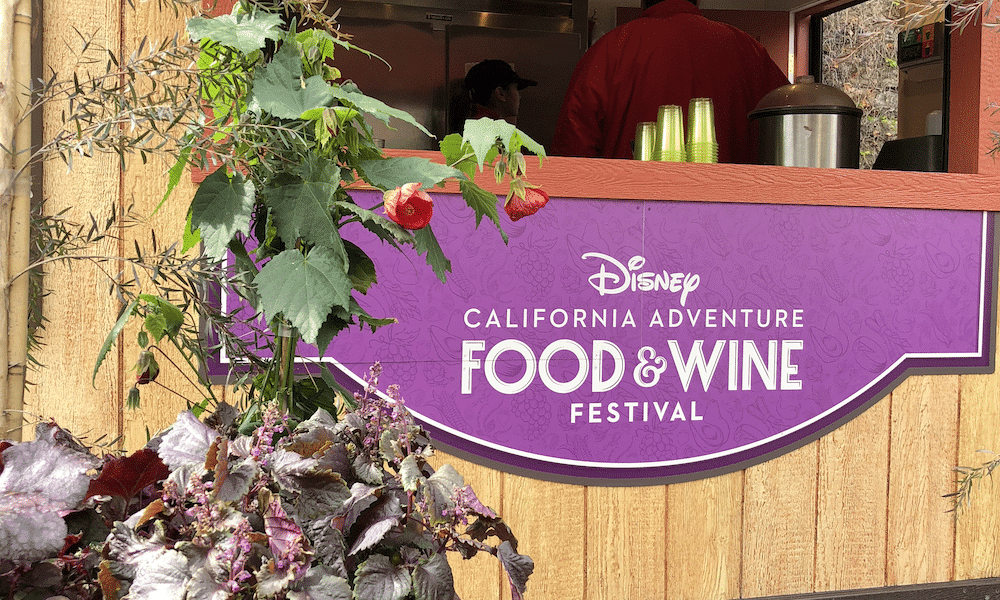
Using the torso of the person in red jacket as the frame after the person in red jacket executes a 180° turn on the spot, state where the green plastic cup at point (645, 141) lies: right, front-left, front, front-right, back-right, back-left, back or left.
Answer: front

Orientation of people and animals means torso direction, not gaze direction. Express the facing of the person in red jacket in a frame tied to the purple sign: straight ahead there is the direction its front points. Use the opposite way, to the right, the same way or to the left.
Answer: the opposite way

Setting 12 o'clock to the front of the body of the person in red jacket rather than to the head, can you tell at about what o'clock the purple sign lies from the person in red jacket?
The purple sign is roughly at 6 o'clock from the person in red jacket.

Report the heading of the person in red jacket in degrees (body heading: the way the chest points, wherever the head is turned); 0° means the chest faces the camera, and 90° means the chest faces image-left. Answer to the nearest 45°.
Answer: approximately 180°

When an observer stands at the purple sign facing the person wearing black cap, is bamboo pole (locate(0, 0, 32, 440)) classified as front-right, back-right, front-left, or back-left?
back-left

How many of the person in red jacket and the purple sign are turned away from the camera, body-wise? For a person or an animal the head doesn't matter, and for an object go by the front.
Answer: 1

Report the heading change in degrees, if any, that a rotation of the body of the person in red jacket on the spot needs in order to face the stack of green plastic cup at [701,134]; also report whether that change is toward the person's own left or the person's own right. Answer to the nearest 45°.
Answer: approximately 180°

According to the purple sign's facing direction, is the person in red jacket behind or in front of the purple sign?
behind

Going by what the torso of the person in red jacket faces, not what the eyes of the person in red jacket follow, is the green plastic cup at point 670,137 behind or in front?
behind

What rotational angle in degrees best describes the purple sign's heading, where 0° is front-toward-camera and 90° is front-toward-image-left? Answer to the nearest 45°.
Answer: approximately 0°

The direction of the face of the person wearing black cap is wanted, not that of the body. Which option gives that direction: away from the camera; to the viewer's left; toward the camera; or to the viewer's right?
to the viewer's right
